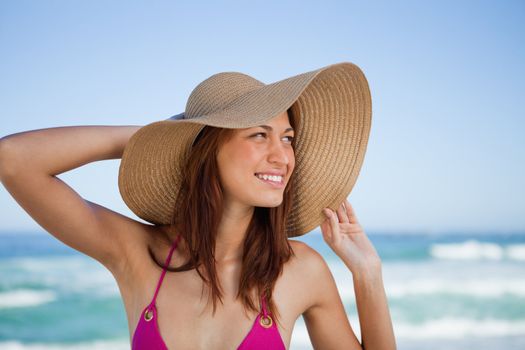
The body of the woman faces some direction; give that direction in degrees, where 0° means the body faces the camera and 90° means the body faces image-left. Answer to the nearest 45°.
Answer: approximately 0°

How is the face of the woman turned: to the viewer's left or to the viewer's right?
to the viewer's right
